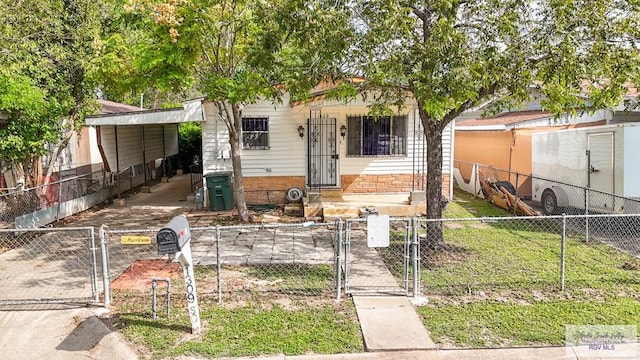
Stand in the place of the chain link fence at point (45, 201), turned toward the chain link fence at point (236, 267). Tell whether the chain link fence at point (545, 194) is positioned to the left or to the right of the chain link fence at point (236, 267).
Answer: left

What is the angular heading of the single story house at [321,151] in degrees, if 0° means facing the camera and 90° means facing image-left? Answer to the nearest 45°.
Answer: approximately 0°

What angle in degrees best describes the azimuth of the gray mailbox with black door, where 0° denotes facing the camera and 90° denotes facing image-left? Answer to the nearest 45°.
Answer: approximately 45°

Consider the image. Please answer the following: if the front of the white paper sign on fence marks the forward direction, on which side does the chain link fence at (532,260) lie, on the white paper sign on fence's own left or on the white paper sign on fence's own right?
on the white paper sign on fence's own left

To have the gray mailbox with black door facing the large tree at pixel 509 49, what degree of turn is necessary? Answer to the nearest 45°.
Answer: approximately 135° to its left

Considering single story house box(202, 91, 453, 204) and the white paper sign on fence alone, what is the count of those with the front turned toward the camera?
2

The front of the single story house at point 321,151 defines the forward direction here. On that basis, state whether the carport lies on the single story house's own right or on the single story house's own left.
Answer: on the single story house's own right

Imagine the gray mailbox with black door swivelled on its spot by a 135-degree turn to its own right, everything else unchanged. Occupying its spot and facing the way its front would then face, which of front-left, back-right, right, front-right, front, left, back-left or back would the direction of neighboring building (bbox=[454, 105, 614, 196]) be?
front-right

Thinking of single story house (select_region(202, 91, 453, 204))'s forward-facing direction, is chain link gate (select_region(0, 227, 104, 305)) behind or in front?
in front
